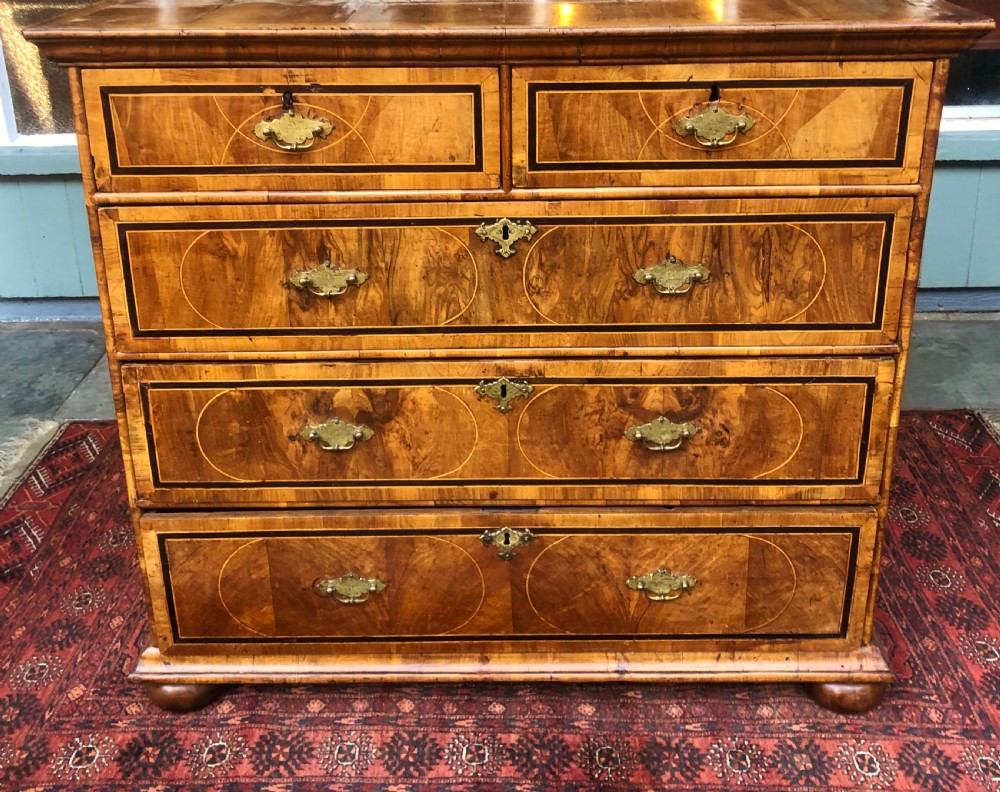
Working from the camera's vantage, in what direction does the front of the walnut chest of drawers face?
facing the viewer
